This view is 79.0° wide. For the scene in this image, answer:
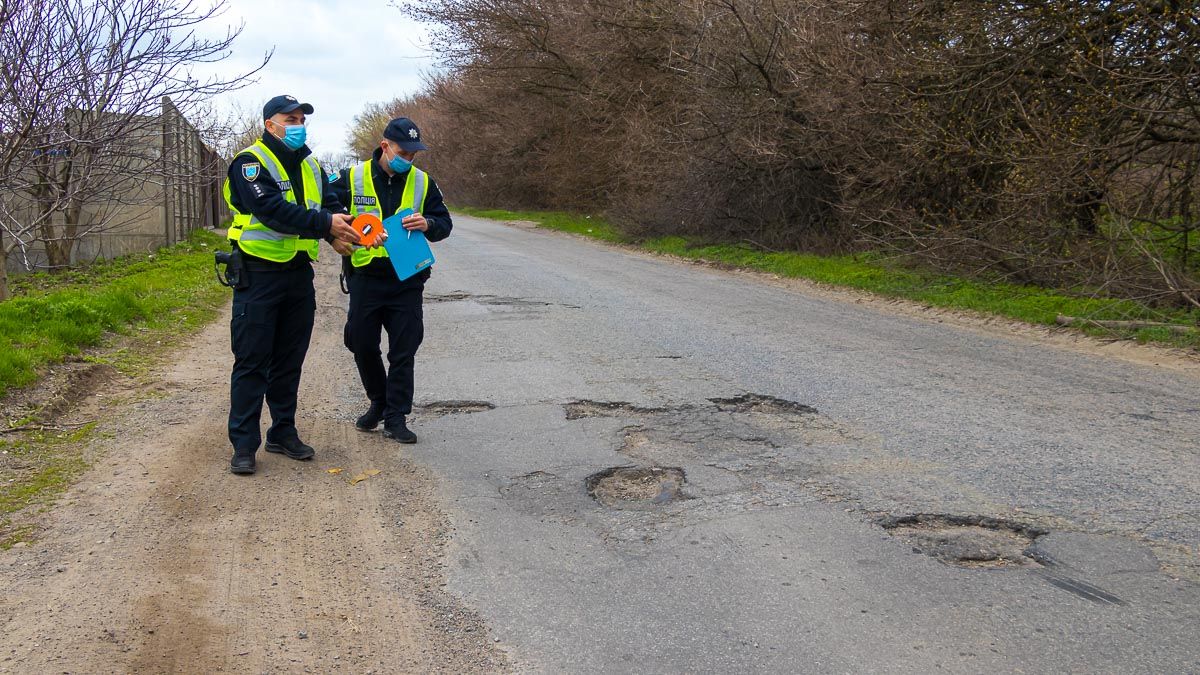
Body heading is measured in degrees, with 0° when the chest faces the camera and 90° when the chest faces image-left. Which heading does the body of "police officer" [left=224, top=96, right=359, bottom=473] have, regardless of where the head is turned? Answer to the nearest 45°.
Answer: approximately 315°

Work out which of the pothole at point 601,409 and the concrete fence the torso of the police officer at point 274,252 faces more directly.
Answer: the pothole

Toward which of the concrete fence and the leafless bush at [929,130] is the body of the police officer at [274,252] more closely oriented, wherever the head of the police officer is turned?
the leafless bush

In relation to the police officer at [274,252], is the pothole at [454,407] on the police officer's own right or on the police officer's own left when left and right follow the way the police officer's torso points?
on the police officer's own left

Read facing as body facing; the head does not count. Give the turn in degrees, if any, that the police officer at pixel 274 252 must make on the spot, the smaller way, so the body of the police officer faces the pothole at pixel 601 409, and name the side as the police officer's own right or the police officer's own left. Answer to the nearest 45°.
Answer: approximately 45° to the police officer's own left

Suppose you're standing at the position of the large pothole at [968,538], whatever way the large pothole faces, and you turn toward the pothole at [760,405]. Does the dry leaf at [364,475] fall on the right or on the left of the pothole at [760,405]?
left

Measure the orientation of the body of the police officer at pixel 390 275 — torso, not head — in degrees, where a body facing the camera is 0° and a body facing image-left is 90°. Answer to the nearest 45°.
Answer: approximately 0°

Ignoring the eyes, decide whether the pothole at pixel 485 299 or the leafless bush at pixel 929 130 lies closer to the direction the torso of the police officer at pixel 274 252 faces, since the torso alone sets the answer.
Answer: the leafless bush
